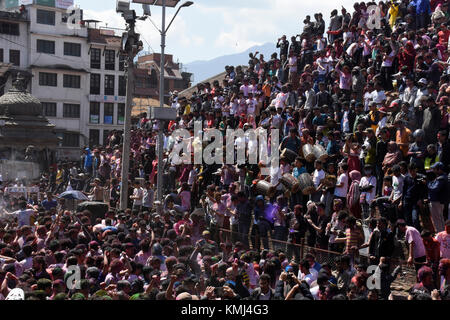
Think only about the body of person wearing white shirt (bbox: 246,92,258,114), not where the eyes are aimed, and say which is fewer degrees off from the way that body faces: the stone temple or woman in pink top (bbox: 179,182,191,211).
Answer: the woman in pink top

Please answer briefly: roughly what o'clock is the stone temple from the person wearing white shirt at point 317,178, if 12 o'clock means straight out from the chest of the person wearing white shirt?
The stone temple is roughly at 3 o'clock from the person wearing white shirt.

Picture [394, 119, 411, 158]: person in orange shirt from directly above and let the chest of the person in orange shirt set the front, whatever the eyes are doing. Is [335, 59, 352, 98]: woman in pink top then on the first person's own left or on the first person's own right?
on the first person's own right

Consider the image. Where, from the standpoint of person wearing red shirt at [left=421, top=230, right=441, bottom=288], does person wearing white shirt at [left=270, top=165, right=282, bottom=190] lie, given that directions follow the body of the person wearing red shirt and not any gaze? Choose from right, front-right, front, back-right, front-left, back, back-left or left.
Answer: front-right

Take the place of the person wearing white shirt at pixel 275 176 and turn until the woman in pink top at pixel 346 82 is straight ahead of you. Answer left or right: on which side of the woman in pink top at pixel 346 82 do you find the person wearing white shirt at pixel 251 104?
left

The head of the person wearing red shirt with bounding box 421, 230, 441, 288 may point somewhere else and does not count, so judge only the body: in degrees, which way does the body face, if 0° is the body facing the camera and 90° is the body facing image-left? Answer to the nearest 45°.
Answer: approximately 90°

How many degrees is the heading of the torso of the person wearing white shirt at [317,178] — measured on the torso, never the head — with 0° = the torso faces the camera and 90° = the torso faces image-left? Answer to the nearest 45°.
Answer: approximately 45°

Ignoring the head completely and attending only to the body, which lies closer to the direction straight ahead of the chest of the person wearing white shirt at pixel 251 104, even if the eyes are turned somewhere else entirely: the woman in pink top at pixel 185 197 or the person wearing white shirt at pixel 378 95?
the woman in pink top

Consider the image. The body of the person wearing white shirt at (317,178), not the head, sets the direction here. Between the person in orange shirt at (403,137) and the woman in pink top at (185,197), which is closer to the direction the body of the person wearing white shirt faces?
the woman in pink top
